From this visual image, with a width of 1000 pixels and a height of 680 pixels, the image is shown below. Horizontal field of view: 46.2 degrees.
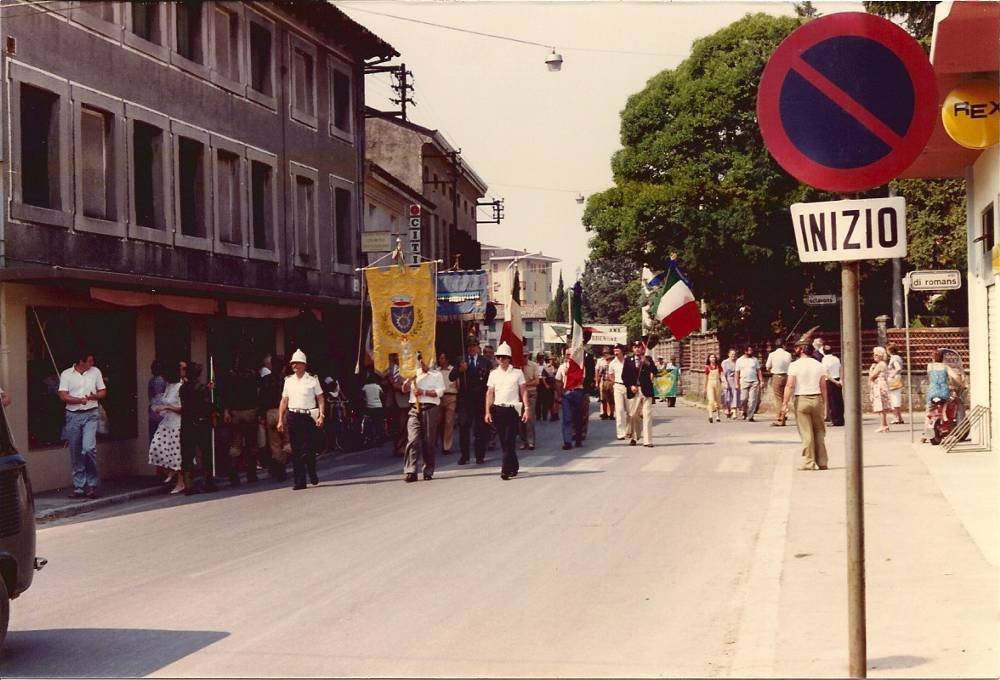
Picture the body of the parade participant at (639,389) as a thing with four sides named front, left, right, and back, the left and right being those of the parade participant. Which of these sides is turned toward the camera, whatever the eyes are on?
front

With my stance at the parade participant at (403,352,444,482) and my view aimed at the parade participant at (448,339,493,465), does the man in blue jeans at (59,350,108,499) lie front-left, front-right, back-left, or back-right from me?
back-left

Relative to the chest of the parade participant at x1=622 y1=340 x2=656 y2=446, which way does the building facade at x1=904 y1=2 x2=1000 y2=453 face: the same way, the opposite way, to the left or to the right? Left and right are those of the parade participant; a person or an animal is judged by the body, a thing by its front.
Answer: to the right

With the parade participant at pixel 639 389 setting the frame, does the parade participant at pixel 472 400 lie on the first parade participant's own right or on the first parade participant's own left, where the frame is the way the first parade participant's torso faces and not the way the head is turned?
on the first parade participant's own right

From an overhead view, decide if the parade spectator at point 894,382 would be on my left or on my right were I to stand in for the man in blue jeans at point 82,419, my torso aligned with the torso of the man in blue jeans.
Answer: on my left

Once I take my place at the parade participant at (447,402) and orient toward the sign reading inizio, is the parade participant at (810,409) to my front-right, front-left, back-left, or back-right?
front-left

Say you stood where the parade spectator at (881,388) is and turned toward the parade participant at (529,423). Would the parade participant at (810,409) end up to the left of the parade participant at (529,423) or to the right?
left

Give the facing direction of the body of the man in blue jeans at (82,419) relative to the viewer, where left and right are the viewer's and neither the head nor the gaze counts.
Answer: facing the viewer

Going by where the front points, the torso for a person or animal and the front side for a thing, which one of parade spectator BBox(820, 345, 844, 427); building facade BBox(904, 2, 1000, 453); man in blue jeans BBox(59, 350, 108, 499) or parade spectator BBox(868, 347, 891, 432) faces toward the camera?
the man in blue jeans

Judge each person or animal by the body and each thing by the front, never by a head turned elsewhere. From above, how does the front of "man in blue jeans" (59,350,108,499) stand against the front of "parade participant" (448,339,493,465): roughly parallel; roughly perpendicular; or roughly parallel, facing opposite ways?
roughly parallel

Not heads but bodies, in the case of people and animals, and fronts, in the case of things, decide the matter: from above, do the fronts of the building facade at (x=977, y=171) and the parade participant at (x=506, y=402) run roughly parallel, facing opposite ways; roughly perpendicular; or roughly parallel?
roughly perpendicular
